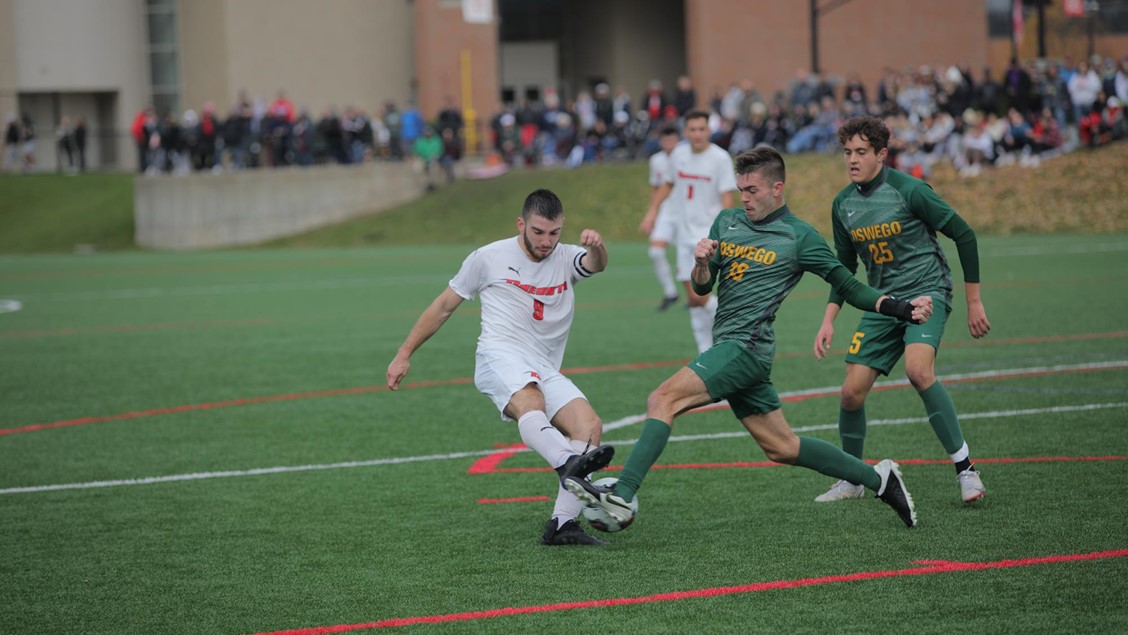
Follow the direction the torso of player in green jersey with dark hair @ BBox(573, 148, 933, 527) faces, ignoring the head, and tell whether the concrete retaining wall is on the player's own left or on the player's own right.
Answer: on the player's own right

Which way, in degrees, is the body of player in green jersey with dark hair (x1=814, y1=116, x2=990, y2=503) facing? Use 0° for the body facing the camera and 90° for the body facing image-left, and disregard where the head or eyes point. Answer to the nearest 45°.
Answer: approximately 45°

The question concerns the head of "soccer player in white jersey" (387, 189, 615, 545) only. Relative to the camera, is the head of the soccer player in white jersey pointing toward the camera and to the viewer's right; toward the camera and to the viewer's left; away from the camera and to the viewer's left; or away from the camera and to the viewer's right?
toward the camera and to the viewer's right

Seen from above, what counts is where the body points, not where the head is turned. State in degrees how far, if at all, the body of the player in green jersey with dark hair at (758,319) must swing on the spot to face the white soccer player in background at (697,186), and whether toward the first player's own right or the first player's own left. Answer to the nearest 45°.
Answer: approximately 135° to the first player's own right

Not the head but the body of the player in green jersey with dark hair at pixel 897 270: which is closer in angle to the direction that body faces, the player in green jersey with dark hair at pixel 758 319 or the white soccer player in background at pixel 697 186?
the player in green jersey with dark hair

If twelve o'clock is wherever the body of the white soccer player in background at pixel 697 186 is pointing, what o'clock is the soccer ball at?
The soccer ball is roughly at 12 o'clock from the white soccer player in background.

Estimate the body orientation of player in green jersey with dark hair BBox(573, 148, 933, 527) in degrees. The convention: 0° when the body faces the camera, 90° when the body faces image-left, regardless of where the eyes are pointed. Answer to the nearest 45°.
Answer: approximately 45°

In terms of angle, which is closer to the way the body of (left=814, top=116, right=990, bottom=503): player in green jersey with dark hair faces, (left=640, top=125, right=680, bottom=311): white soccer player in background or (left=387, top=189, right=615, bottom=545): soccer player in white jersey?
the soccer player in white jersey
